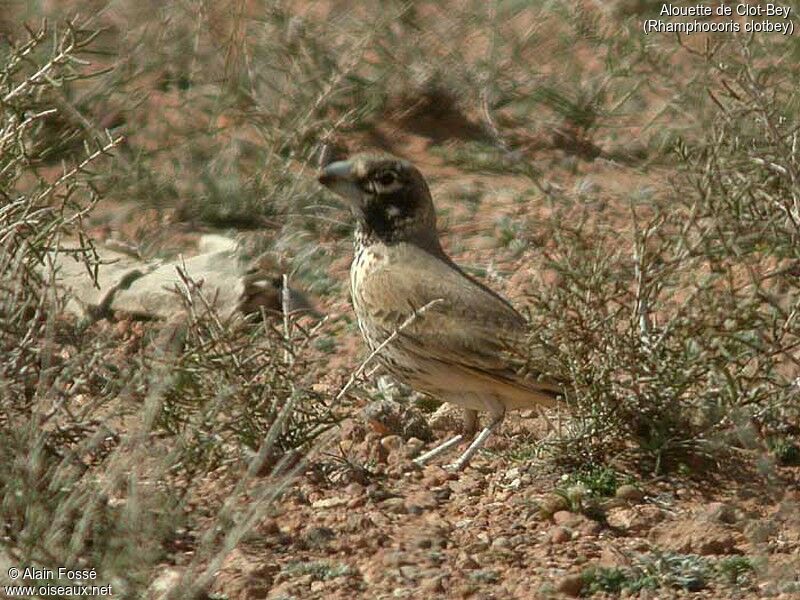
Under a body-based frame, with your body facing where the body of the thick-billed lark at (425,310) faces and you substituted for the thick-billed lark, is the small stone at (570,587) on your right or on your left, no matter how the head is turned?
on your left

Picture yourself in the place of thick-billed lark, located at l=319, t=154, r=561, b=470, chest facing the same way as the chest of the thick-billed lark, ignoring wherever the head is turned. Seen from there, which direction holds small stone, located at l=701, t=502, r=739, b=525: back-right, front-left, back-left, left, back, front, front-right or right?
back-left

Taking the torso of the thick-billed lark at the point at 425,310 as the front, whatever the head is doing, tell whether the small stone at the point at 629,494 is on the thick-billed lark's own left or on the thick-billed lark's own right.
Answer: on the thick-billed lark's own left

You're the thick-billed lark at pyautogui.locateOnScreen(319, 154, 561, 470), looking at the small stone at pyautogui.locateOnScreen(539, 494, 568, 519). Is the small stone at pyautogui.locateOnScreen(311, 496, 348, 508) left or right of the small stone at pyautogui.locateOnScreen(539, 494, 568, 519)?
right

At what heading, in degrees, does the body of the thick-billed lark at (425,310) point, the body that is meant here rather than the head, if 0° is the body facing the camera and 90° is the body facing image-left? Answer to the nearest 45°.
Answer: approximately 90°

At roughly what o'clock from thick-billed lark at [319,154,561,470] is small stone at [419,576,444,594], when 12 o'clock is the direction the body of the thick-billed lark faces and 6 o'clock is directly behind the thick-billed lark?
The small stone is roughly at 9 o'clock from the thick-billed lark.

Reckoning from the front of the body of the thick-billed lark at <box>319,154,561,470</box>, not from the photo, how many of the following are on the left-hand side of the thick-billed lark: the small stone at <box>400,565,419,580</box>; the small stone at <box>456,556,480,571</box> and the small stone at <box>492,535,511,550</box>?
3

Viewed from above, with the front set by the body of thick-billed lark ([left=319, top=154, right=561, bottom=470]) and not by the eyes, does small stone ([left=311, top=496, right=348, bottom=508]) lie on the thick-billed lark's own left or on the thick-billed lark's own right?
on the thick-billed lark's own left

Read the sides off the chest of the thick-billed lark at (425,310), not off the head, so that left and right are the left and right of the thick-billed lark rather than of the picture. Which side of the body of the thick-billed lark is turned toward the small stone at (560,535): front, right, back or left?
left

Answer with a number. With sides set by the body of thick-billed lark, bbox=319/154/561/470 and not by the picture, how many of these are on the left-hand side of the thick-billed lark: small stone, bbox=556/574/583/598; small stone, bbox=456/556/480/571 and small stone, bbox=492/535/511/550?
3
